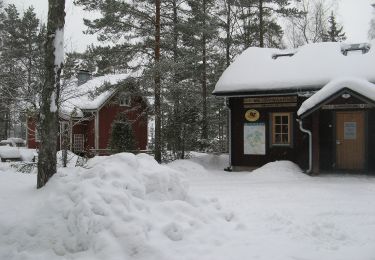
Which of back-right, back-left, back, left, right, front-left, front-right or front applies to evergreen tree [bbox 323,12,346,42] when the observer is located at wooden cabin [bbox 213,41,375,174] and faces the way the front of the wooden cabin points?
back

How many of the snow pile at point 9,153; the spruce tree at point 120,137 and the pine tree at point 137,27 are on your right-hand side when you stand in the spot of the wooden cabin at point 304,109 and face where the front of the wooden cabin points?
3

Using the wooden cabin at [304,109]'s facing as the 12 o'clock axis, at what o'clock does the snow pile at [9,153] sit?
The snow pile is roughly at 3 o'clock from the wooden cabin.

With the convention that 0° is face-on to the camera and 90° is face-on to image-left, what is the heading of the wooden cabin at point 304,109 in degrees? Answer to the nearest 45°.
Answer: approximately 0°

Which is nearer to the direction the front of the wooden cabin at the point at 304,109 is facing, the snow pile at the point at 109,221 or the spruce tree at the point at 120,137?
the snow pile

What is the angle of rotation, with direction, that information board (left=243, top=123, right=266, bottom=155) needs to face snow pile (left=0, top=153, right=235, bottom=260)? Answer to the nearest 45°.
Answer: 0° — it already faces it

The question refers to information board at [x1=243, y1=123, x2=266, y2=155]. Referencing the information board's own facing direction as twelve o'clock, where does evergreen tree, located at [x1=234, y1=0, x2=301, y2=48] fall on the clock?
The evergreen tree is roughly at 6 o'clock from the information board.

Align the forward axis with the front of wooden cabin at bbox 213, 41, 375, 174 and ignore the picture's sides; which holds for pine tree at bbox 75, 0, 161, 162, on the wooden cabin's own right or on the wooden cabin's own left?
on the wooden cabin's own right

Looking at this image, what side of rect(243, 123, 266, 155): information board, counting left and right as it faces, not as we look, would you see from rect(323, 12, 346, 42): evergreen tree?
back
